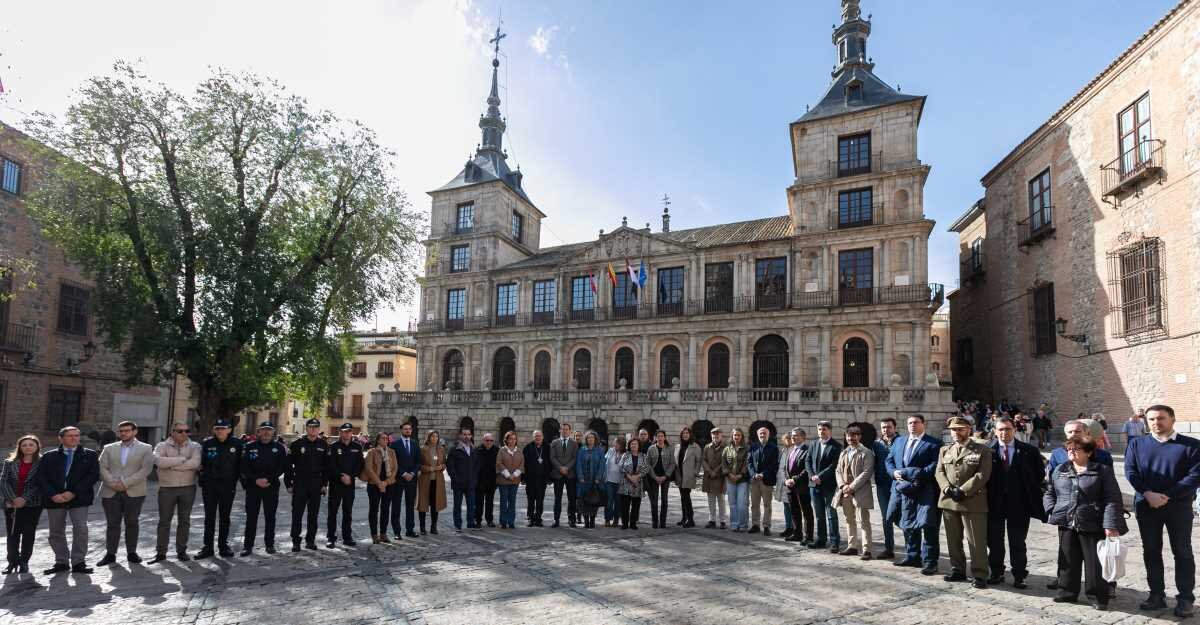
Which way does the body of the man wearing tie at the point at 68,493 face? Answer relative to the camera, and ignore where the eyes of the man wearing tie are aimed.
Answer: toward the camera

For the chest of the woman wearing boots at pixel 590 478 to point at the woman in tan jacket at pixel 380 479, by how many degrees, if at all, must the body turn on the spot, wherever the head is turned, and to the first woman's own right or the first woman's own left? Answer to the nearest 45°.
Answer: approximately 45° to the first woman's own right

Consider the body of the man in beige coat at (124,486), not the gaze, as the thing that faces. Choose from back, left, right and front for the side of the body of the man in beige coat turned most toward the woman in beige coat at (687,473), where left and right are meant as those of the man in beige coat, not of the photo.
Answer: left

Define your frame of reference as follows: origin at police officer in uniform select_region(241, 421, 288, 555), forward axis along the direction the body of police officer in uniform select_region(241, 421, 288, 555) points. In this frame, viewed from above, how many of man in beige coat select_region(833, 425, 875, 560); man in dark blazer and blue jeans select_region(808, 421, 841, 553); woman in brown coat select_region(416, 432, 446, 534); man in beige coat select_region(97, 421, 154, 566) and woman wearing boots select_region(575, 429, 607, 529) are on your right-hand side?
1

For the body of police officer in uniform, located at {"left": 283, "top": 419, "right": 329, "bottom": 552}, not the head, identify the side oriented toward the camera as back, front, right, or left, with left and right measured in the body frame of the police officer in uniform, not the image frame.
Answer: front

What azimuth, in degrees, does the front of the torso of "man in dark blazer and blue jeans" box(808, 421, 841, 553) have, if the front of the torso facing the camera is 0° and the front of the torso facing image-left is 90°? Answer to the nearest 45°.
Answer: approximately 45°

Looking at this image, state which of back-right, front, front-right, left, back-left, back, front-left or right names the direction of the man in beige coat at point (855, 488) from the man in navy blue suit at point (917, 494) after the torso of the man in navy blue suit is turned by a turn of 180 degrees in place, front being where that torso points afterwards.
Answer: left

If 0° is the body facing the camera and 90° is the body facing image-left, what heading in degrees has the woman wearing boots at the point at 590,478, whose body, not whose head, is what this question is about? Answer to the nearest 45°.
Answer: approximately 0°

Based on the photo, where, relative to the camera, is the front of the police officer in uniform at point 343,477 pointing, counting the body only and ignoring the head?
toward the camera

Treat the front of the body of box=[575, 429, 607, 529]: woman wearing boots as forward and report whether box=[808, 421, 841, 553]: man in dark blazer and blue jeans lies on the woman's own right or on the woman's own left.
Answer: on the woman's own left

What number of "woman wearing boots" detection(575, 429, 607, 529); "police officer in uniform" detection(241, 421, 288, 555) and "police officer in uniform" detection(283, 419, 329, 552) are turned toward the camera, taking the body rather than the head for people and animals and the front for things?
3
